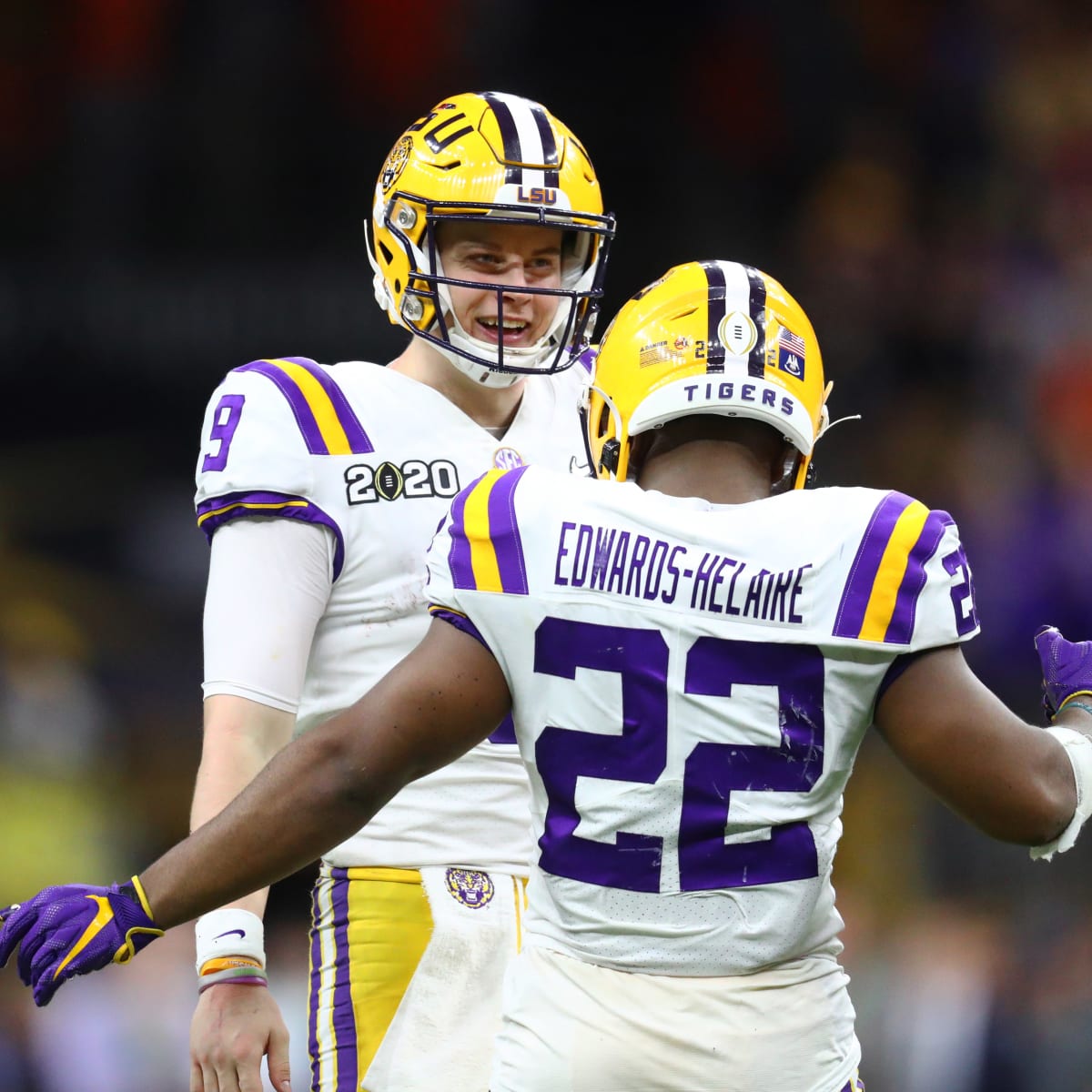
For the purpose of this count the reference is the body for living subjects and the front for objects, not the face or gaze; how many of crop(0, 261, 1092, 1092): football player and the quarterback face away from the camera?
1

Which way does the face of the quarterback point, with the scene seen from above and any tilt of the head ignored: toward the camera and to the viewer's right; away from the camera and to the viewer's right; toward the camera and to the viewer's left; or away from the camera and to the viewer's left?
toward the camera and to the viewer's right

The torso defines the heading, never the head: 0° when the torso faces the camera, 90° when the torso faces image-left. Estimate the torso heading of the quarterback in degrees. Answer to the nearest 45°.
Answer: approximately 315°

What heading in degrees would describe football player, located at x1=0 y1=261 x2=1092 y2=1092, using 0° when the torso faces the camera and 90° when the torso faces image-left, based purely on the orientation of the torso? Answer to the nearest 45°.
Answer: approximately 180°

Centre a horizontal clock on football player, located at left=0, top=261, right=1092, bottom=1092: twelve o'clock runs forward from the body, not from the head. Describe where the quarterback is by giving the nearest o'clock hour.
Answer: The quarterback is roughly at 11 o'clock from the football player.

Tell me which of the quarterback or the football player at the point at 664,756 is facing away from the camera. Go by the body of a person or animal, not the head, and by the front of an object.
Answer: the football player

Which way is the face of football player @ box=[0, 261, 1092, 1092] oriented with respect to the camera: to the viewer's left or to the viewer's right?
to the viewer's left
